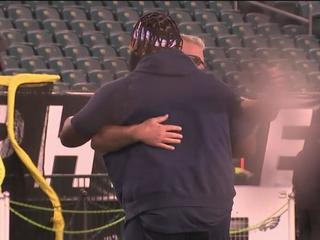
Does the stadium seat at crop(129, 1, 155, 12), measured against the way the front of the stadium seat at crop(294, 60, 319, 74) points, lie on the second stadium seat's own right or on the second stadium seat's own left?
on the second stadium seat's own right

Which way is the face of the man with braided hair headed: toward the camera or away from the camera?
away from the camera

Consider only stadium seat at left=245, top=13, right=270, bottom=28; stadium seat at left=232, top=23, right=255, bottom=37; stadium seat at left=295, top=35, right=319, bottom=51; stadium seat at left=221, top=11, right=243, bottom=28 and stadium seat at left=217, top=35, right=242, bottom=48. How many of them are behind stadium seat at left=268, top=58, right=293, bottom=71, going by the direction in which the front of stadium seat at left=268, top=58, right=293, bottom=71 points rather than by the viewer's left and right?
5

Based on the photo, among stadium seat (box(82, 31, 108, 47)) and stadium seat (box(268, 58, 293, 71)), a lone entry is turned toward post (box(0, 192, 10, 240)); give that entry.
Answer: stadium seat (box(82, 31, 108, 47))

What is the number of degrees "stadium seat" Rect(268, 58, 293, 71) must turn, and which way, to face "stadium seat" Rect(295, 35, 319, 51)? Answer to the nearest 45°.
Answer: approximately 180°
